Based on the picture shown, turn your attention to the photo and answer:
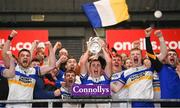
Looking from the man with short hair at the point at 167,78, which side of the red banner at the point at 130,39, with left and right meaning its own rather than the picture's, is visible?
front

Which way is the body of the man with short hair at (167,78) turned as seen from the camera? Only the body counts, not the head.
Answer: toward the camera

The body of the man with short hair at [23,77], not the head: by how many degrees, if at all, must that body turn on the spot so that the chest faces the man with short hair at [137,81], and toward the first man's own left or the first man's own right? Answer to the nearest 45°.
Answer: approximately 90° to the first man's own left

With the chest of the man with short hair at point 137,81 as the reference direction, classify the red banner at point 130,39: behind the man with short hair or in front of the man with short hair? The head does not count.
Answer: behind

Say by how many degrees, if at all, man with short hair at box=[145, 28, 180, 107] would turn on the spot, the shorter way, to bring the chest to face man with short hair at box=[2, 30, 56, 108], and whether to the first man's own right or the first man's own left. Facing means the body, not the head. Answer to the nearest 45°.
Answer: approximately 90° to the first man's own right

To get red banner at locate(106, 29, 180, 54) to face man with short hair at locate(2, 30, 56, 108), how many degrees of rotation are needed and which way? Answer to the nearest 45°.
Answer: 0° — it already faces them

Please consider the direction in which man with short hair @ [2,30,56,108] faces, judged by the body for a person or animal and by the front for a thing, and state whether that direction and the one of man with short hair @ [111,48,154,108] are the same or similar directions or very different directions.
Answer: same or similar directions

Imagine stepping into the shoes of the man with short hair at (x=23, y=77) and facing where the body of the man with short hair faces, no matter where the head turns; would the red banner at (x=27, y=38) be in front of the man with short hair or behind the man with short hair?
behind

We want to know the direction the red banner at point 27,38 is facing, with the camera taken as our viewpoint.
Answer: facing the viewer

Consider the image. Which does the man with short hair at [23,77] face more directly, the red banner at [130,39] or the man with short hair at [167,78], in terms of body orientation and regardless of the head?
the man with short hair

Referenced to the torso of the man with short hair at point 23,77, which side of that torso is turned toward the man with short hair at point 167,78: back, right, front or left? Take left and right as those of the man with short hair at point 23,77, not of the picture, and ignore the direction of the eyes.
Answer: left

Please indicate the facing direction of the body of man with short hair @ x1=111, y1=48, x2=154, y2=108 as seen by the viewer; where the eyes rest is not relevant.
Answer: toward the camera

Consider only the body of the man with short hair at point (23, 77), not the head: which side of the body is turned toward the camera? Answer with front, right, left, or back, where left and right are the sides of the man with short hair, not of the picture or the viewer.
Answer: front

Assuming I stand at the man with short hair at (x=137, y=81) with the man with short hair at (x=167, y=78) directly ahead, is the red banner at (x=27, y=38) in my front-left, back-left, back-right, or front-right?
back-left
